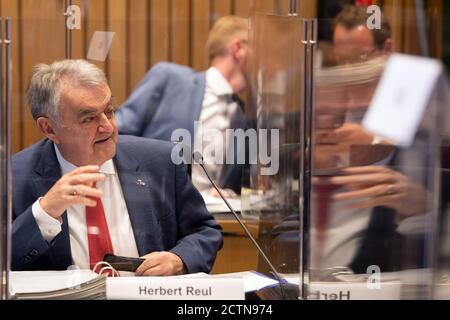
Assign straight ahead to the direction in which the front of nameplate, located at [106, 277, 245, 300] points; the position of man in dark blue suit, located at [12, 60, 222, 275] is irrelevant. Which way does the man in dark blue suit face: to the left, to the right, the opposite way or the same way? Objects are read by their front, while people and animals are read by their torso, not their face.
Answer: the same way

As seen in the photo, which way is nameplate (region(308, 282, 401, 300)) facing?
toward the camera

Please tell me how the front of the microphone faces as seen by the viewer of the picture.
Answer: facing to the left of the viewer

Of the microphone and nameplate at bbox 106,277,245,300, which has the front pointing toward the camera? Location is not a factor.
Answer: the nameplate

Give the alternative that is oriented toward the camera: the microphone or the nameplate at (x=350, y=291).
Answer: the nameplate
